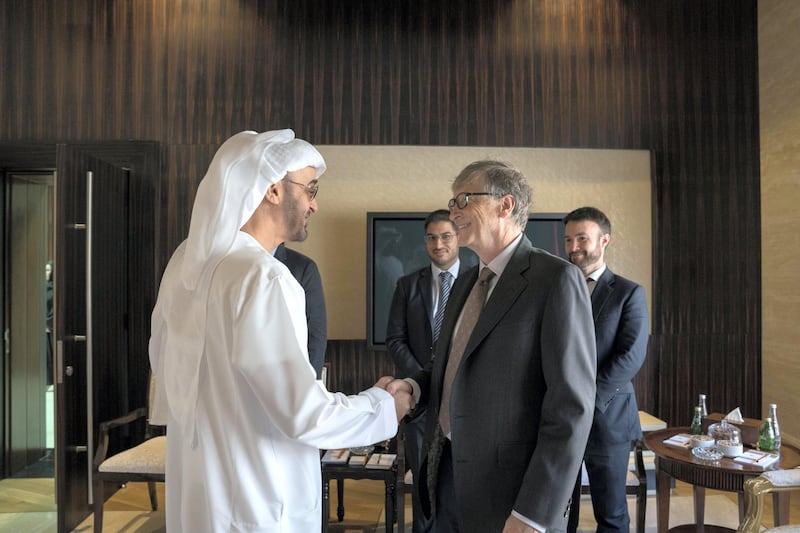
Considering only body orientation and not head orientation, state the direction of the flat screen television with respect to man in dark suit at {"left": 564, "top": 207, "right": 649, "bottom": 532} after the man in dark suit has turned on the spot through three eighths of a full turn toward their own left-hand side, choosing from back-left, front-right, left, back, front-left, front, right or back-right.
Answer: back-left

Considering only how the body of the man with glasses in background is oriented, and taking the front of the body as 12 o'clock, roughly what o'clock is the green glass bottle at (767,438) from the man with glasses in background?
The green glass bottle is roughly at 10 o'clock from the man with glasses in background.

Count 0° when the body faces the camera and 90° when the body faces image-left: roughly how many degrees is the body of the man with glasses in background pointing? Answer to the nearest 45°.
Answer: approximately 0°

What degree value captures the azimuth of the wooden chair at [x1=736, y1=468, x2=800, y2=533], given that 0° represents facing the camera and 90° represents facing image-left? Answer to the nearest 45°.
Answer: approximately 90°

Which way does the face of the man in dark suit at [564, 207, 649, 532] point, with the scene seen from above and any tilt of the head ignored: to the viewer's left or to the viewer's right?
to the viewer's left

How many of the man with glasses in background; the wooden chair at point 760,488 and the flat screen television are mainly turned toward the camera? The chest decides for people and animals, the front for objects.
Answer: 2

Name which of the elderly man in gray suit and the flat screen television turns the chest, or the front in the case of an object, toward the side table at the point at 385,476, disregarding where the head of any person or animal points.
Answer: the flat screen television

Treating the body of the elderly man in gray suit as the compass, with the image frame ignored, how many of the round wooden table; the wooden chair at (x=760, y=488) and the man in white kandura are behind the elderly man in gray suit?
2

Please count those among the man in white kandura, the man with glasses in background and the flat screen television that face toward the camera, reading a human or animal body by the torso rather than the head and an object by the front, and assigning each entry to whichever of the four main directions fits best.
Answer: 2

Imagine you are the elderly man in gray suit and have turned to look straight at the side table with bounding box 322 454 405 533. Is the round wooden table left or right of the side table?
right
